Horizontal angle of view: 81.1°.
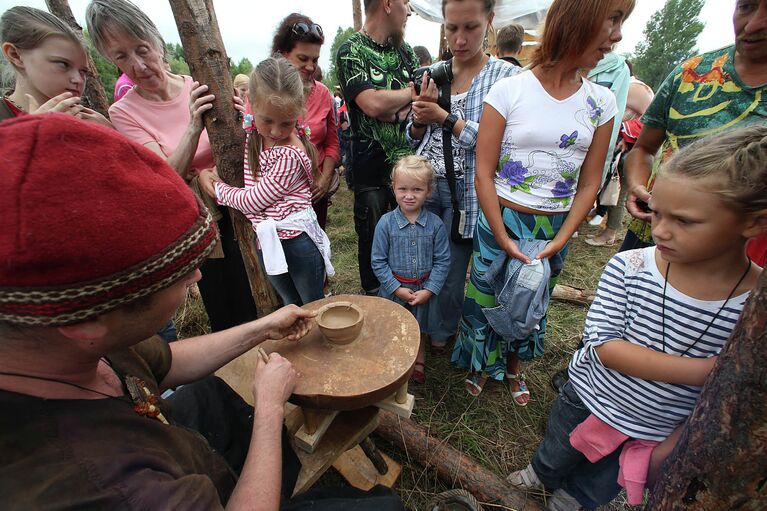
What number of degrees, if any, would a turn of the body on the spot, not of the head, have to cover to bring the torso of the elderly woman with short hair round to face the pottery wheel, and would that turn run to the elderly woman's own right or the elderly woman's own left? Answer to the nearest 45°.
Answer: approximately 45° to the elderly woman's own right

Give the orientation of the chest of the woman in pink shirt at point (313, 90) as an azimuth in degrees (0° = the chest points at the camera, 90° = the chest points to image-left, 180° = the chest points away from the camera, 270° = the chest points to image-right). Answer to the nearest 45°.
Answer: approximately 45°

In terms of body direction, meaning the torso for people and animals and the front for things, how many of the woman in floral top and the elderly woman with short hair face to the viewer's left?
0

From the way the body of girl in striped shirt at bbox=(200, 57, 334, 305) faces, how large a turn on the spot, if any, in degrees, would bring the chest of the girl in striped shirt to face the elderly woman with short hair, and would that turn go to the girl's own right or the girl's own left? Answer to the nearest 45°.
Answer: approximately 90° to the girl's own right

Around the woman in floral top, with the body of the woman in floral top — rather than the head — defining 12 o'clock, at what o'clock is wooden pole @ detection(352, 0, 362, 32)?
The wooden pole is roughly at 5 o'clock from the woman in floral top.

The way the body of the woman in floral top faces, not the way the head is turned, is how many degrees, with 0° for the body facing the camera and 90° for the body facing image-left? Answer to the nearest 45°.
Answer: approximately 0°

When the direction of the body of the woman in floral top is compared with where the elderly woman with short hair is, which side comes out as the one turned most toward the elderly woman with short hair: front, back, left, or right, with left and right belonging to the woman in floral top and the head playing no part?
right

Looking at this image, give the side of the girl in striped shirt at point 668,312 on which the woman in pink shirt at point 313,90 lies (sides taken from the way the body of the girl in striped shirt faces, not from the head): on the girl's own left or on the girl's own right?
on the girl's own right

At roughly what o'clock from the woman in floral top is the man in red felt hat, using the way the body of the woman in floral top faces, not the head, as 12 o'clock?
The man in red felt hat is roughly at 1 o'clock from the woman in floral top.

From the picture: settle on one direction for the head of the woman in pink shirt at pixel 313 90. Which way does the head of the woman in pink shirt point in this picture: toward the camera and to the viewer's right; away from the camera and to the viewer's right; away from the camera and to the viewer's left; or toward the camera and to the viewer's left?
toward the camera and to the viewer's right

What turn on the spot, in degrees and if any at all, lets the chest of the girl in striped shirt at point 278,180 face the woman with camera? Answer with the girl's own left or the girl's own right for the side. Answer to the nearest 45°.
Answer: approximately 135° to the girl's own left

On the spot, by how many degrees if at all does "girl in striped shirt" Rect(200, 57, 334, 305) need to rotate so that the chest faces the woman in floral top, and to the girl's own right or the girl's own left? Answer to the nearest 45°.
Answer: approximately 135° to the girl's own left

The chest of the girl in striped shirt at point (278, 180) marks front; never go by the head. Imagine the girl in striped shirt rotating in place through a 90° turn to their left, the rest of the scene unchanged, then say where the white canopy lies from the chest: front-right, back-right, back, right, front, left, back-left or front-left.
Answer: left
